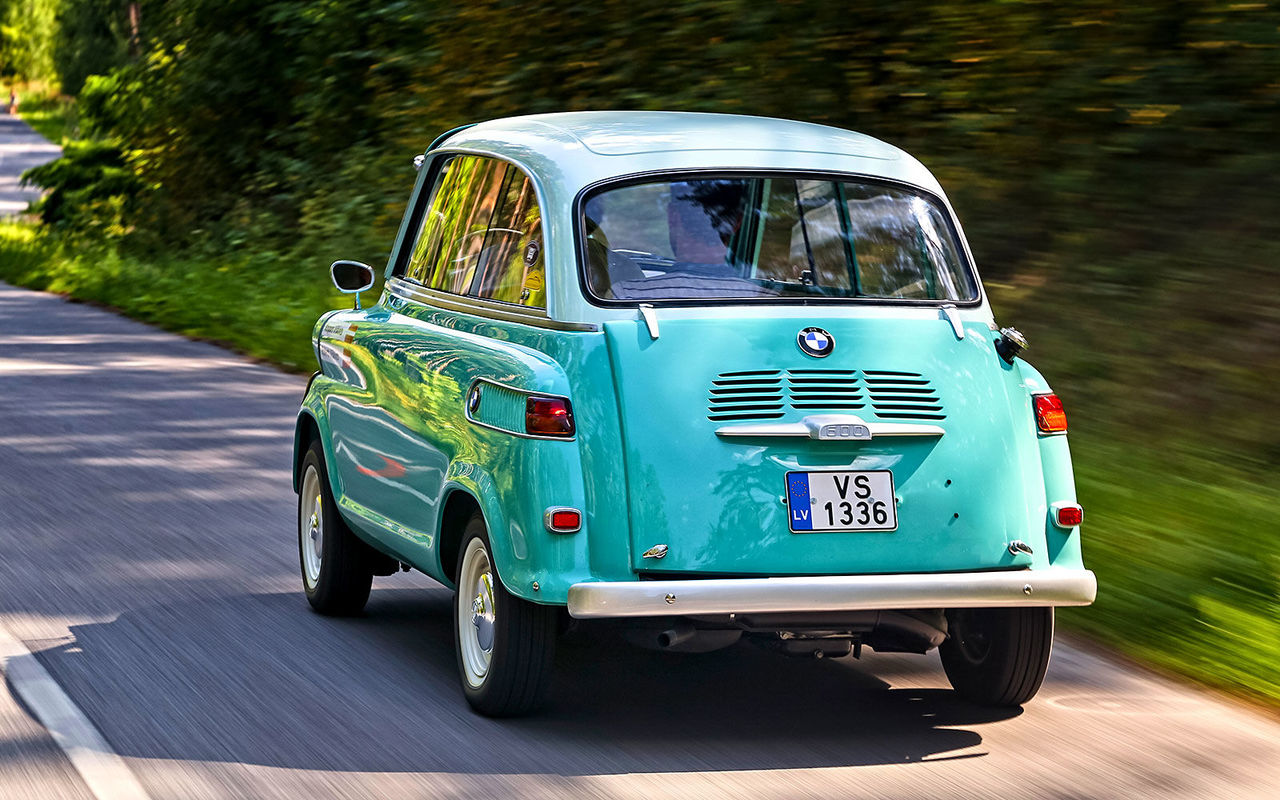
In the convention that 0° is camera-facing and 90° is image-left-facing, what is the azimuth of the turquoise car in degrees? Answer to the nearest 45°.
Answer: approximately 135°
